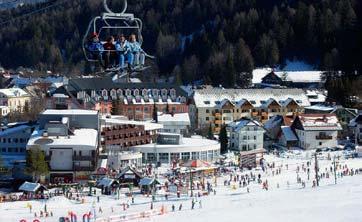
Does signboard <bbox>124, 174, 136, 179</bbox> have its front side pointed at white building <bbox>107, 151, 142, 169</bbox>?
no

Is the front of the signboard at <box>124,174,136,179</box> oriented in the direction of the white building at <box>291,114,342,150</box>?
no

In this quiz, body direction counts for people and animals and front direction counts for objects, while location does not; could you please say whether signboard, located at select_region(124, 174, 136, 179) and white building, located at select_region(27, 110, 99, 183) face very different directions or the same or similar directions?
same or similar directions

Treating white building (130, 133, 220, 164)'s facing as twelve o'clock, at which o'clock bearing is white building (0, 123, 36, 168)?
white building (0, 123, 36, 168) is roughly at 3 o'clock from white building (130, 133, 220, 164).

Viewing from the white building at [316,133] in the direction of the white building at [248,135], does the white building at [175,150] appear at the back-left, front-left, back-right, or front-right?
front-left

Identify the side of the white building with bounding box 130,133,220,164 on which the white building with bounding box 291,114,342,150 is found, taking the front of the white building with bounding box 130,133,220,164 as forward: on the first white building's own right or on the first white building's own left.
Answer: on the first white building's own left

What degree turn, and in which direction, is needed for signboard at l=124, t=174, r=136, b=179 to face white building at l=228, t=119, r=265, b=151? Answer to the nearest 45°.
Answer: approximately 135° to its left

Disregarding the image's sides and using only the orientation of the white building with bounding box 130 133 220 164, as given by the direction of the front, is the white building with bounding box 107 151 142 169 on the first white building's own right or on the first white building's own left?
on the first white building's own right

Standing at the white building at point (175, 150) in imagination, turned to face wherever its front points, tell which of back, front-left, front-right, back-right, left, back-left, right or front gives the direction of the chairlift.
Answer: front

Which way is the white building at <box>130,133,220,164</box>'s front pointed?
toward the camera

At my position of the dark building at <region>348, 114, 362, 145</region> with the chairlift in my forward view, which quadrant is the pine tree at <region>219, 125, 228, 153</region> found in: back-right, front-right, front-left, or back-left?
front-right

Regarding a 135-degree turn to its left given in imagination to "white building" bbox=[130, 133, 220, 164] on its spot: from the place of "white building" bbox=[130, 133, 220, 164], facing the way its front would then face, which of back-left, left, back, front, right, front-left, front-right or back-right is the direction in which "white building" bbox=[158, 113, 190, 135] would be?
front-left

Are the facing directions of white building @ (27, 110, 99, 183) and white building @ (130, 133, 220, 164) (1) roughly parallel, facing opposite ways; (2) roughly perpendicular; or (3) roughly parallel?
roughly parallel

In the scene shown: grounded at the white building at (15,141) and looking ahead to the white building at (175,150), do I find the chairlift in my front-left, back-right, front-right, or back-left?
front-right

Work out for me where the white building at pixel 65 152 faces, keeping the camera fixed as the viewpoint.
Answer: facing the viewer
